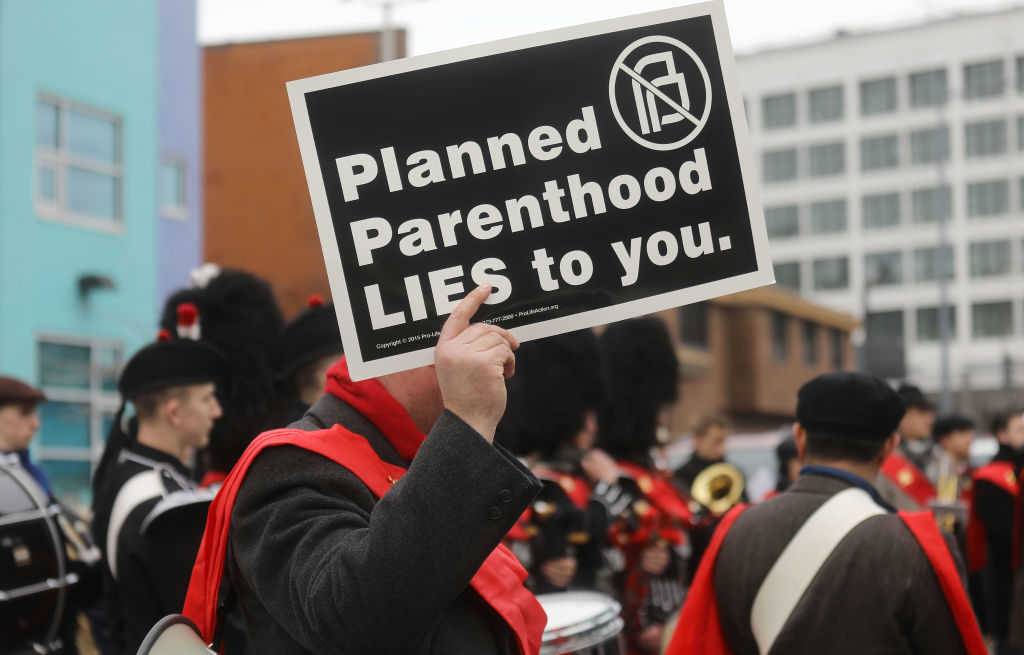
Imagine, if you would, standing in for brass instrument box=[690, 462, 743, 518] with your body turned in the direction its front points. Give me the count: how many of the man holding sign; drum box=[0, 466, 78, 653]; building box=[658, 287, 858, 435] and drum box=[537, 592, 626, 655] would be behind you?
1

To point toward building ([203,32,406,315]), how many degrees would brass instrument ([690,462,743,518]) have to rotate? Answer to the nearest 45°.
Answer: approximately 135° to its right

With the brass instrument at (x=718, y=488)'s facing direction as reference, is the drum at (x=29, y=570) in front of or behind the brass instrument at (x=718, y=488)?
in front

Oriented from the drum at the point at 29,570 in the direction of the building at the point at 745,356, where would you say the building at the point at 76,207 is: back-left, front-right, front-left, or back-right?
front-left

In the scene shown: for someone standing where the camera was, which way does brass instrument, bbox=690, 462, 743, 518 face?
facing the viewer

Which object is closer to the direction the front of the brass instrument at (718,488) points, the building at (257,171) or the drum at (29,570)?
the drum

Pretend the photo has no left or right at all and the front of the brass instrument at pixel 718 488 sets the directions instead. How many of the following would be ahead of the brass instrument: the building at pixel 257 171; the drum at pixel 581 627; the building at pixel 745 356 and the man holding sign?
2

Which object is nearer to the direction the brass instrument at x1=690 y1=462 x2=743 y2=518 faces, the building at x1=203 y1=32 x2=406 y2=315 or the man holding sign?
the man holding sign

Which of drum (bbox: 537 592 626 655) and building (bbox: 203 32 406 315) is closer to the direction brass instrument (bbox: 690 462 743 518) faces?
the drum

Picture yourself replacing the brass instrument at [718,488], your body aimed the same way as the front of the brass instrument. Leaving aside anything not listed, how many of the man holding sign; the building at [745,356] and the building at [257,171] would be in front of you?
1

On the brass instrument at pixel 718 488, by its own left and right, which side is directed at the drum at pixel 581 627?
front

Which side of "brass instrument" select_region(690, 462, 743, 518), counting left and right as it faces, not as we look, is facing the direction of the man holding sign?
front

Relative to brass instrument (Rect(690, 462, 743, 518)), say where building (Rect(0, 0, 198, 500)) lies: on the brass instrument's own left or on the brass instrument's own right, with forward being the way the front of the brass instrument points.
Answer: on the brass instrument's own right
